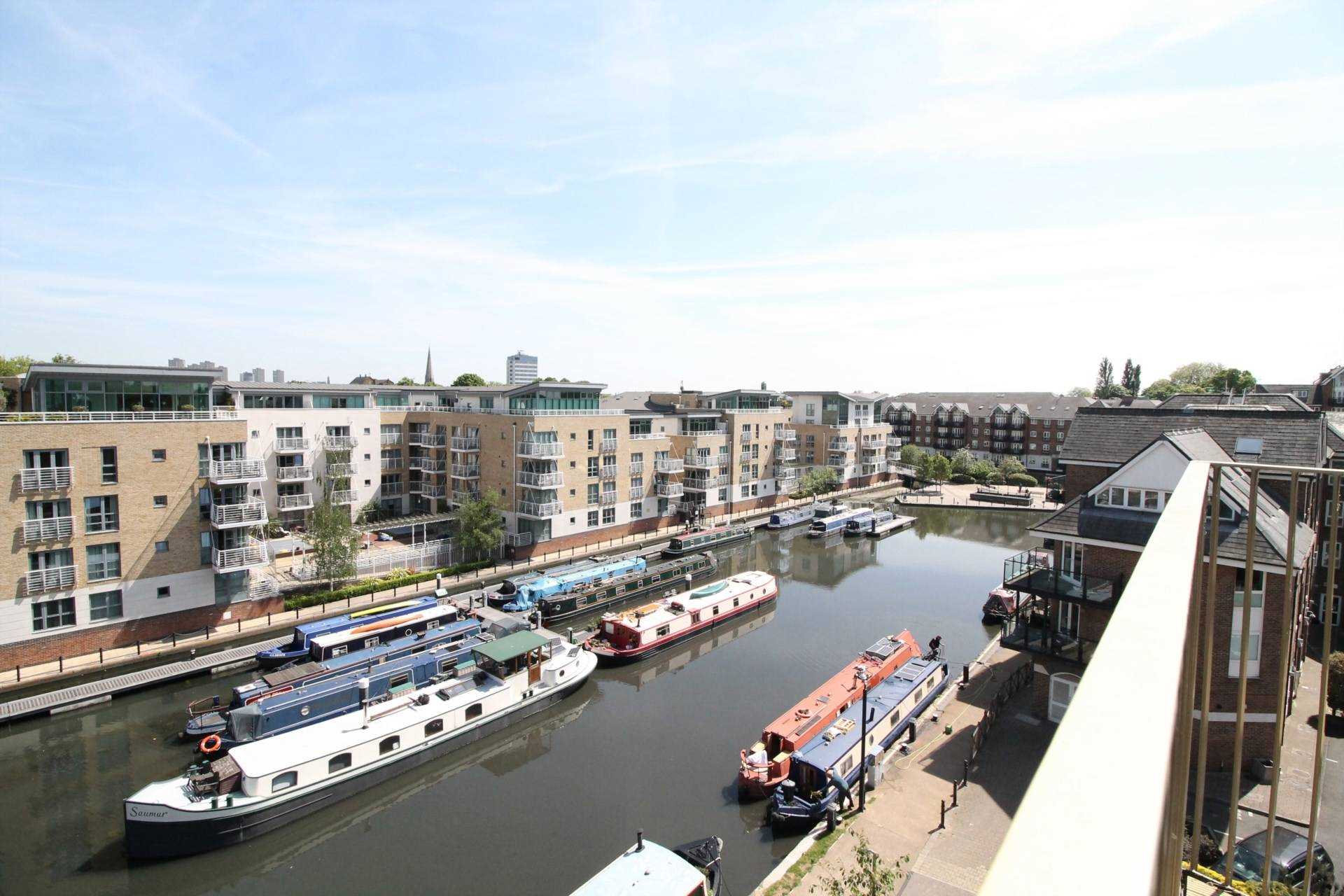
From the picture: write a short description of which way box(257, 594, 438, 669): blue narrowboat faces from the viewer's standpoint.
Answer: facing the viewer and to the left of the viewer

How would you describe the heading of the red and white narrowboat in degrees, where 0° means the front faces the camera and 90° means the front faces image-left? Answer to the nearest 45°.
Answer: approximately 45°

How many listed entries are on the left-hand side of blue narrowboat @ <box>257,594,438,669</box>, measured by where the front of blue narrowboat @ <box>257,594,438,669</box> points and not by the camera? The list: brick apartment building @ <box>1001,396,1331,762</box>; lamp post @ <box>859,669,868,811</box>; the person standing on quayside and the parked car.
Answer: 4

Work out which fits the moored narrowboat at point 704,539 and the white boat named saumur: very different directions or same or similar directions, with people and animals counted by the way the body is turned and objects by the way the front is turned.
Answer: same or similar directions

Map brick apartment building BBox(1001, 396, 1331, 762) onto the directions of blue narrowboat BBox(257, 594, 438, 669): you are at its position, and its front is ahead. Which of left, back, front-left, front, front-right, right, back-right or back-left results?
left

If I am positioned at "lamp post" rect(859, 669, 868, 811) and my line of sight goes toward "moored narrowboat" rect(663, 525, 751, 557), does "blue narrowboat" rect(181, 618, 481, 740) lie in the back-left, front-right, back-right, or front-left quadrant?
front-left

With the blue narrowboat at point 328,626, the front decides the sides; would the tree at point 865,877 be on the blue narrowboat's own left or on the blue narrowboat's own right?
on the blue narrowboat's own left

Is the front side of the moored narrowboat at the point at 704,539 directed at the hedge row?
yes

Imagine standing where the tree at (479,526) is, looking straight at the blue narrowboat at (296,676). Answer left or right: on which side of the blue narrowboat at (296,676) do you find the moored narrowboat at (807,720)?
left

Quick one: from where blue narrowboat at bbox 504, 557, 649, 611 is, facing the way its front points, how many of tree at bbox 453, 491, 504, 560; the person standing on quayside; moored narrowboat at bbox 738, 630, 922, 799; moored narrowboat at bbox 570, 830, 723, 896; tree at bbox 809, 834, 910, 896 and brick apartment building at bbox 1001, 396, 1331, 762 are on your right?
1

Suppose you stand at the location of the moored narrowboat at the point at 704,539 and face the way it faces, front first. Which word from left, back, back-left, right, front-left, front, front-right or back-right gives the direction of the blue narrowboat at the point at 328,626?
front
